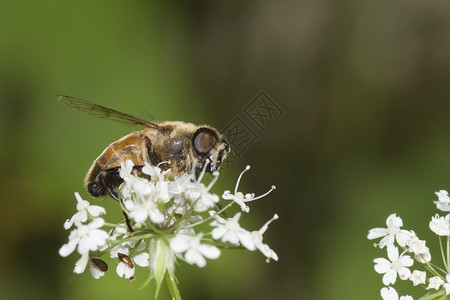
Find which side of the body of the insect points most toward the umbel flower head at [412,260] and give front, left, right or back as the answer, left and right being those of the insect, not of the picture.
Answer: front

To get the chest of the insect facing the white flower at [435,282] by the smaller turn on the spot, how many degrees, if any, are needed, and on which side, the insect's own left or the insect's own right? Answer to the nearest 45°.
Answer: approximately 45° to the insect's own right

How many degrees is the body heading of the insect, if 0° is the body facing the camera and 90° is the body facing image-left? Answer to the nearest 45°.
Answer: approximately 270°

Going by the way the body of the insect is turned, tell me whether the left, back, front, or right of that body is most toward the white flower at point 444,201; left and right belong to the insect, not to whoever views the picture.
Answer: front

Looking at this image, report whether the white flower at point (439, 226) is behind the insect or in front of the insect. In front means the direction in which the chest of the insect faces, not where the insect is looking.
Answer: in front

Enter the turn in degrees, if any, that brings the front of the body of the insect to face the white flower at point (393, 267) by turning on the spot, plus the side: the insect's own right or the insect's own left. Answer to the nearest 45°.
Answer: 0° — it already faces it
